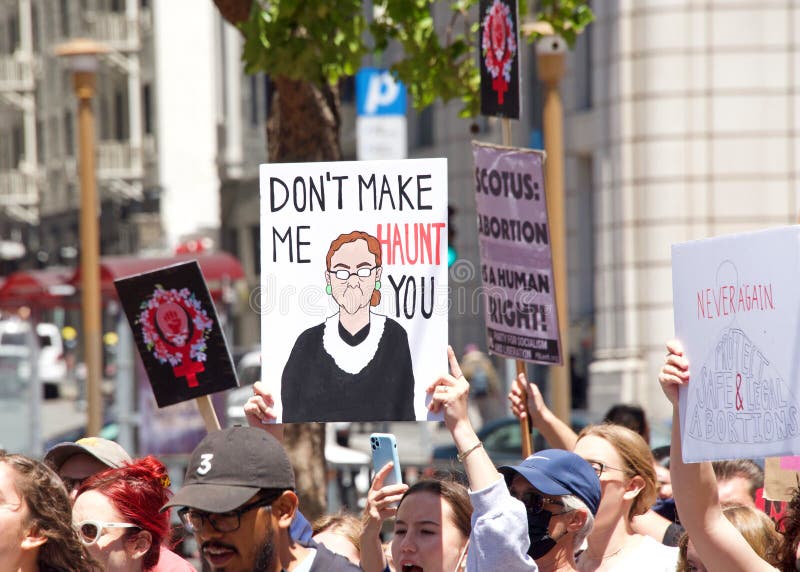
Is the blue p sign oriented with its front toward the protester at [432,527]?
yes

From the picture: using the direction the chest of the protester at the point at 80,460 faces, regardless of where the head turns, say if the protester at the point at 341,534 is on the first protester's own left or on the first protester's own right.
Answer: on the first protester's own left

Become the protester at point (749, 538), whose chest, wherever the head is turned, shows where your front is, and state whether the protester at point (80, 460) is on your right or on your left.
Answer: on your right

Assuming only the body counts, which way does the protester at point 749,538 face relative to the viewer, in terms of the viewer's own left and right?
facing the viewer and to the left of the viewer

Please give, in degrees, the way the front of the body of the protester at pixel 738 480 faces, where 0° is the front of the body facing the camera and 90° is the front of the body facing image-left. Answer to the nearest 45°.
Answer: approximately 45°

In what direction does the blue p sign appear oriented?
toward the camera

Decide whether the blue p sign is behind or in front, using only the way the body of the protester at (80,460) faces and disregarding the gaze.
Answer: behind
